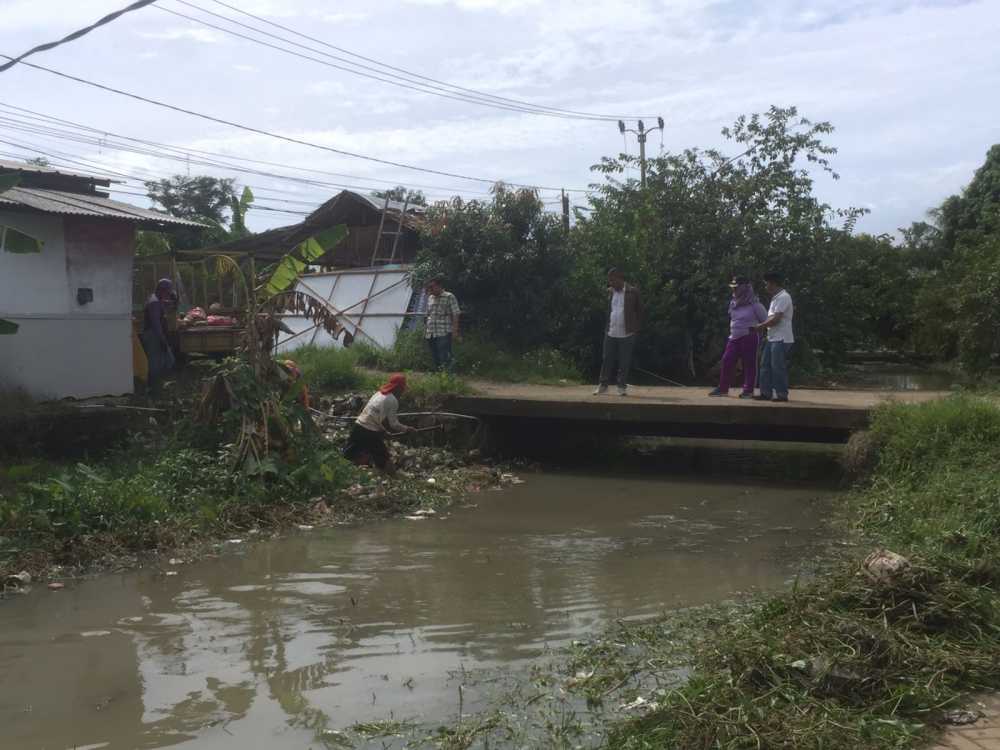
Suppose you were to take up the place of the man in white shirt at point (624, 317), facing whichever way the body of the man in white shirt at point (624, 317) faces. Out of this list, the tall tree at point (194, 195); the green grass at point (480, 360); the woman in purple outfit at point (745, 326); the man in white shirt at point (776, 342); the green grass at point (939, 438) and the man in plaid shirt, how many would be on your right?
3

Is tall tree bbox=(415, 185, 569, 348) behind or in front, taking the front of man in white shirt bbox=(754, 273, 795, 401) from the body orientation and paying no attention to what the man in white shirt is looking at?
in front

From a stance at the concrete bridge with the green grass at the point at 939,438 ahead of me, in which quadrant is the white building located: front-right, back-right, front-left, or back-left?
back-right

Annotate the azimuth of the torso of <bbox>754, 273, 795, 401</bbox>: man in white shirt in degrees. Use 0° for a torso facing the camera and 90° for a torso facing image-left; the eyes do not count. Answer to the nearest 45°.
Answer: approximately 90°

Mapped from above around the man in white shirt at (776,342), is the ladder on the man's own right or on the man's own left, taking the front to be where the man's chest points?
on the man's own right

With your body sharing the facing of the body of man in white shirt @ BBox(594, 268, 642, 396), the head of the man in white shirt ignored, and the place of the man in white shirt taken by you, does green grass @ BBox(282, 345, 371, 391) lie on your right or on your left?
on your right

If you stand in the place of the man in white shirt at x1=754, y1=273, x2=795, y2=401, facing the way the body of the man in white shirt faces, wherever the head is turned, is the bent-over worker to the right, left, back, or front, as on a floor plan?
front

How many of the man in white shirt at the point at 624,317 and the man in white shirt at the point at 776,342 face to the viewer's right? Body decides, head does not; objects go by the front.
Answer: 0

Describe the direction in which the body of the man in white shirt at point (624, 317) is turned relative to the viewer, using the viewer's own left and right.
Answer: facing the viewer and to the left of the viewer

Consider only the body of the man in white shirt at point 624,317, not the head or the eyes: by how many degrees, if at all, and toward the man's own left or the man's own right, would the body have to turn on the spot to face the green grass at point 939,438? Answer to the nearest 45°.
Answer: approximately 90° to the man's own left

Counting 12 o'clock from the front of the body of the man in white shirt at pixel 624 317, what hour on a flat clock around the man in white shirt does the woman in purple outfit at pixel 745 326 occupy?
The woman in purple outfit is roughly at 8 o'clock from the man in white shirt.

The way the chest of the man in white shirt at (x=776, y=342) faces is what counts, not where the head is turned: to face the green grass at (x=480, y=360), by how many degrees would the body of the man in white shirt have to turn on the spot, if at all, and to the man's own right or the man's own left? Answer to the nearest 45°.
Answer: approximately 45° to the man's own right

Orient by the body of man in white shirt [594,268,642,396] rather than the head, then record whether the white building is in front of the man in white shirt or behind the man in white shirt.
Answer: in front
